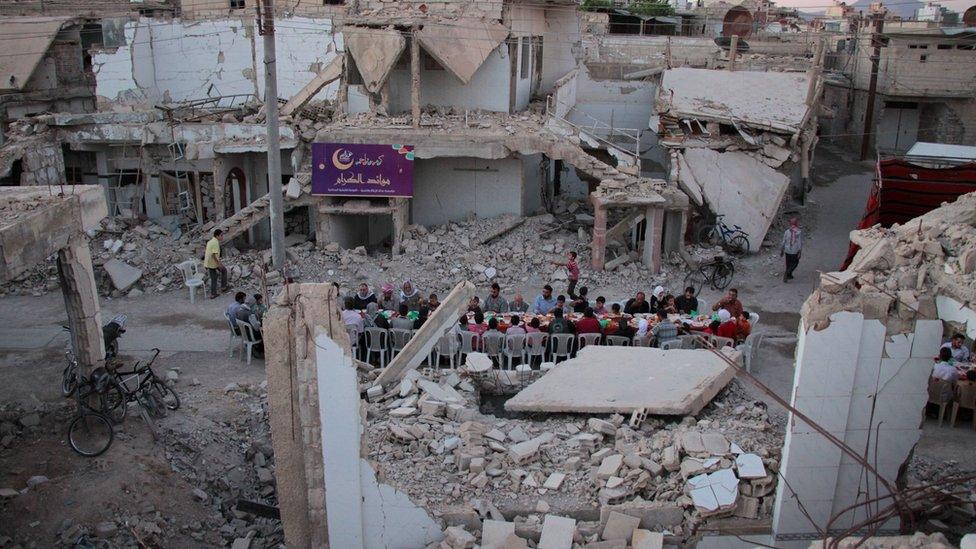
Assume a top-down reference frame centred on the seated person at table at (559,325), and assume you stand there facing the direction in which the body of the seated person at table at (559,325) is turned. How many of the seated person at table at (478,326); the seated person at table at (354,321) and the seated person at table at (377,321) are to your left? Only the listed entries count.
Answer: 3

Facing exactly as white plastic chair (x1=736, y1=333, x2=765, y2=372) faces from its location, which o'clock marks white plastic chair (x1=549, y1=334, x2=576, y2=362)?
white plastic chair (x1=549, y1=334, x2=576, y2=362) is roughly at 10 o'clock from white plastic chair (x1=736, y1=333, x2=765, y2=372).

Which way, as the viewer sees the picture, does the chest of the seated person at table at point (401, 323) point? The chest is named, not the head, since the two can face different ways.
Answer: away from the camera

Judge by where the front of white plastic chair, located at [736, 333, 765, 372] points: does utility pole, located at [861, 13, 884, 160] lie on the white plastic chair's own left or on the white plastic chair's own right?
on the white plastic chair's own right

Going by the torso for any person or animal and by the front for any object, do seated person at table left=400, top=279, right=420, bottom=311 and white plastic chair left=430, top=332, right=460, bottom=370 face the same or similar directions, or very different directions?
very different directions

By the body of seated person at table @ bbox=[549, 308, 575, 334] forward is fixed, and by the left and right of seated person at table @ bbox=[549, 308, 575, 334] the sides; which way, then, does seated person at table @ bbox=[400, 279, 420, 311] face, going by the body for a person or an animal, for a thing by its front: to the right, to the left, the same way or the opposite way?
the opposite way

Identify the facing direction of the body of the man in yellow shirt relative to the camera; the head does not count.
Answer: to the viewer's right

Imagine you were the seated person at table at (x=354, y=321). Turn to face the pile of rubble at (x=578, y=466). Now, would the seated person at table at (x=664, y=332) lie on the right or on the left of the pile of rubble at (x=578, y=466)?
left

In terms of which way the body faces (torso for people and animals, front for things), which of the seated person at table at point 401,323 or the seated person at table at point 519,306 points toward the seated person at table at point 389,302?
the seated person at table at point 401,323

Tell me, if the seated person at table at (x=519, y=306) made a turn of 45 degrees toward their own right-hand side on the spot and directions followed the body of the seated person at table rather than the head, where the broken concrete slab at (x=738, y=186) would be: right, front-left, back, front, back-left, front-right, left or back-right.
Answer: back

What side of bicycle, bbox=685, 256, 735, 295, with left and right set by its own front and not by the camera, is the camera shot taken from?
left

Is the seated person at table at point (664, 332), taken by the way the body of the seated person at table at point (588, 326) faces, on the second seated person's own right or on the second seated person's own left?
on the second seated person's own right

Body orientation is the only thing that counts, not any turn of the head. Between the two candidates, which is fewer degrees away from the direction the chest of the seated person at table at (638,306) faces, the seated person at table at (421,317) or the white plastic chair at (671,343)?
the white plastic chair

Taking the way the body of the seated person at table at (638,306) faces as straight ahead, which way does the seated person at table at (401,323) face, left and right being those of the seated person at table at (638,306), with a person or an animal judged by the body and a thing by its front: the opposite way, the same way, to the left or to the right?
the opposite way
